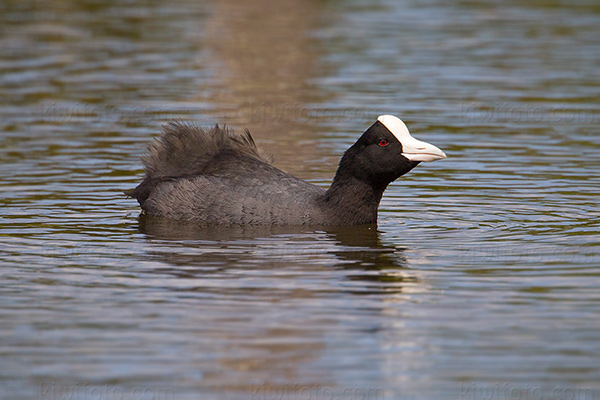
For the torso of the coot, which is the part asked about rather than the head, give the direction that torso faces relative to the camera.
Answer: to the viewer's right
